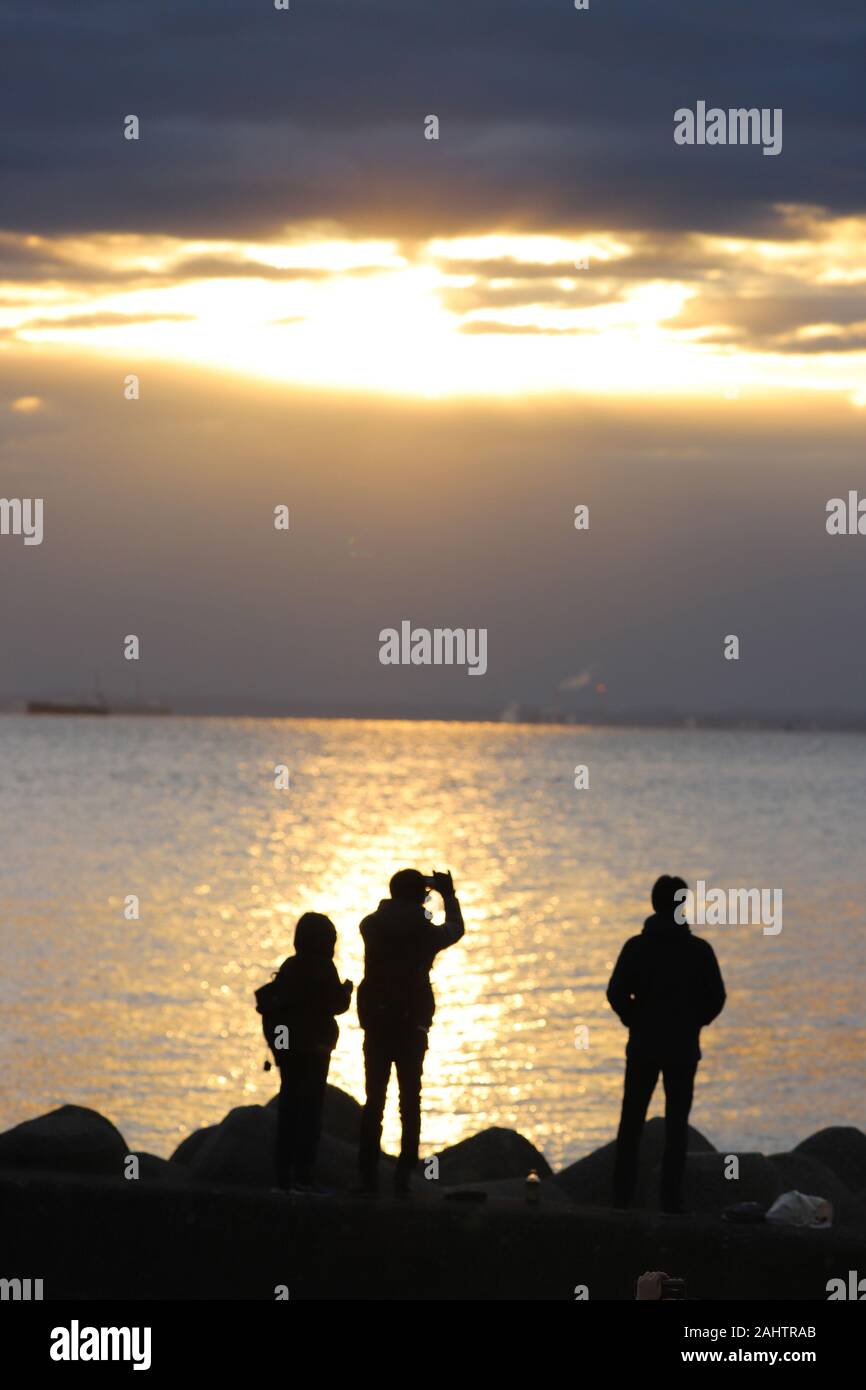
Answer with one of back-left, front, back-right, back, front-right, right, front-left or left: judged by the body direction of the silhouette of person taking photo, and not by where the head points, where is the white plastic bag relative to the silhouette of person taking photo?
front-right

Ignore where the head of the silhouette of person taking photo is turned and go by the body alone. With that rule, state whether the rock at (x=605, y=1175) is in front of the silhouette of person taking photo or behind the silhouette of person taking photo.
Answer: in front

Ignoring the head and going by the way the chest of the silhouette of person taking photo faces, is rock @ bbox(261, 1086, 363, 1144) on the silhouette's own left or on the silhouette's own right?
on the silhouette's own left

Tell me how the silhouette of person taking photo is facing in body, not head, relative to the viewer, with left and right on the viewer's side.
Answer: facing away from the viewer and to the right of the viewer

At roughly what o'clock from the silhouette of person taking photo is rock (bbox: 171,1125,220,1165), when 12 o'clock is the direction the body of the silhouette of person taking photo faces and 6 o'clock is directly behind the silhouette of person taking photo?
The rock is roughly at 10 o'clock from the silhouette of person taking photo.

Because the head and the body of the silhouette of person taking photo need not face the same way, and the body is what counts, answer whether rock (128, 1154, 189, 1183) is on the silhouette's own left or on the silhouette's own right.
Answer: on the silhouette's own left

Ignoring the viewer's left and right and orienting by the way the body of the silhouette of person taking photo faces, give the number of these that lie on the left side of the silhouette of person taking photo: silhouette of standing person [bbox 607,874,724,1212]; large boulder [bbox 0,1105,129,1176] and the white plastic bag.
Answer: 1

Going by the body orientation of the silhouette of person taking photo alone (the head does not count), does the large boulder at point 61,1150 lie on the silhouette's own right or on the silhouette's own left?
on the silhouette's own left
